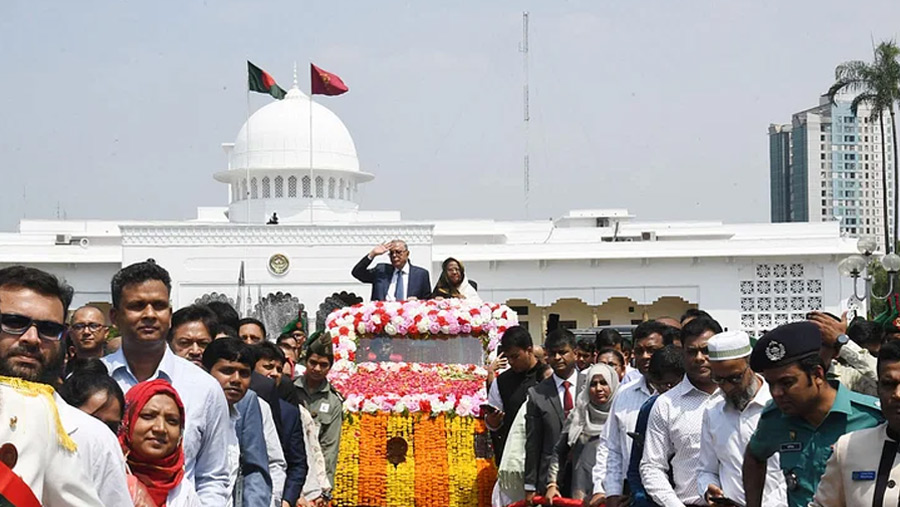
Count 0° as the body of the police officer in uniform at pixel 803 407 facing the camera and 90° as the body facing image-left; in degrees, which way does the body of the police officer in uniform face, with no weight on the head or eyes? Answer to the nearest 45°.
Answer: approximately 45°

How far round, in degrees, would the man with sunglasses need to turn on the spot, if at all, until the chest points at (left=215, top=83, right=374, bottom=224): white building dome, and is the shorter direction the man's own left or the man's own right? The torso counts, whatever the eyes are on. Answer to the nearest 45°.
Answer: approximately 180°

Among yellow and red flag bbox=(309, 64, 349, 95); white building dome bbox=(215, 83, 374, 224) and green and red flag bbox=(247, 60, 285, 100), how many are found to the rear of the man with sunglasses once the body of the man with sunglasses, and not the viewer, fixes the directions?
3

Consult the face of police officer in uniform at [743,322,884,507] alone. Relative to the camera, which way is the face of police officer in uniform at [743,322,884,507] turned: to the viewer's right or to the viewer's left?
to the viewer's left

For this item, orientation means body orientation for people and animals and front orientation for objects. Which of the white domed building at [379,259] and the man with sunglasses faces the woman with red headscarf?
the white domed building

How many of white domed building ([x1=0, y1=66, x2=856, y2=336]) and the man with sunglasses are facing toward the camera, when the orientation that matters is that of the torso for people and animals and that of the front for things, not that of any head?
2

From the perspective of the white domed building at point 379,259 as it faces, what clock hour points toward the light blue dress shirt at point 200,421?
The light blue dress shirt is roughly at 12 o'clock from the white domed building.

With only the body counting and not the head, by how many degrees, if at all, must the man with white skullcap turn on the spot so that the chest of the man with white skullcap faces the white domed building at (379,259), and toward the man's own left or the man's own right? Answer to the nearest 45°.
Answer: approximately 135° to the man's own right

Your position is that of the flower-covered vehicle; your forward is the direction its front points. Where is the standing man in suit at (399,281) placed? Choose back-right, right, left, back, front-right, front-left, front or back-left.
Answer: back
